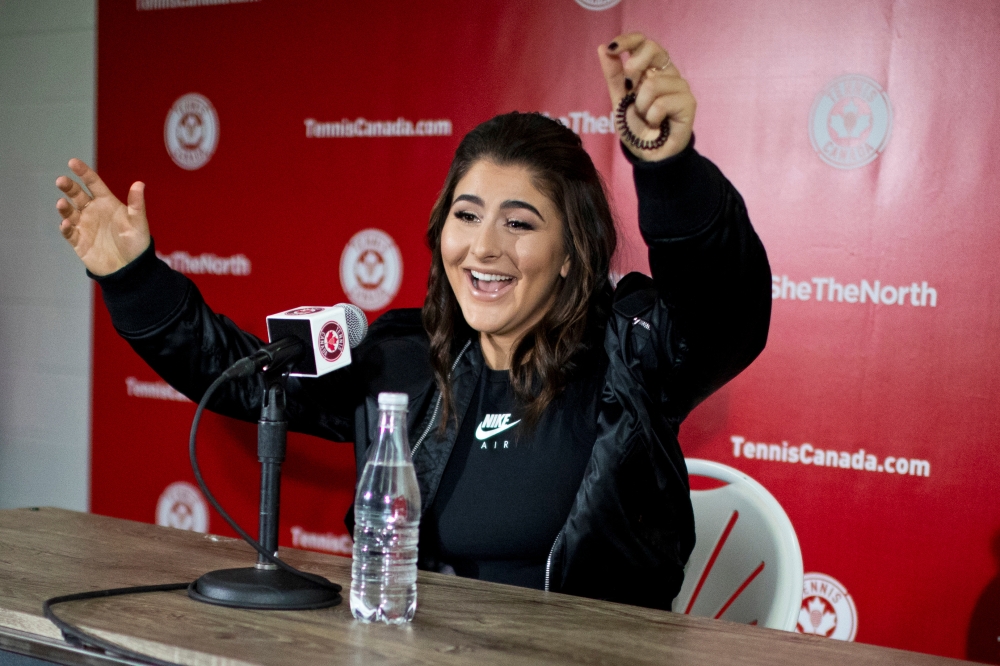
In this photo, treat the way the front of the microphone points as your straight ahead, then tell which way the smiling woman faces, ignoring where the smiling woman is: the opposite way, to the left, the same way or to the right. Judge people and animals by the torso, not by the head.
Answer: the opposite way

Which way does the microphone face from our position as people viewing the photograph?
facing away from the viewer and to the right of the viewer

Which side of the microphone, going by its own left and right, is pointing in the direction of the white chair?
front

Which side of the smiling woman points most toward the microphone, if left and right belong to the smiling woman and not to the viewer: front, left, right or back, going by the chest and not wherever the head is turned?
front

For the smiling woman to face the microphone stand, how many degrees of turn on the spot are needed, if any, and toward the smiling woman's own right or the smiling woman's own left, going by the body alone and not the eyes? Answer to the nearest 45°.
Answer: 0° — they already face it

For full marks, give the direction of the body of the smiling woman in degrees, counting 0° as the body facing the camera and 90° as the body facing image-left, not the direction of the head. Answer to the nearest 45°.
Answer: approximately 45°
